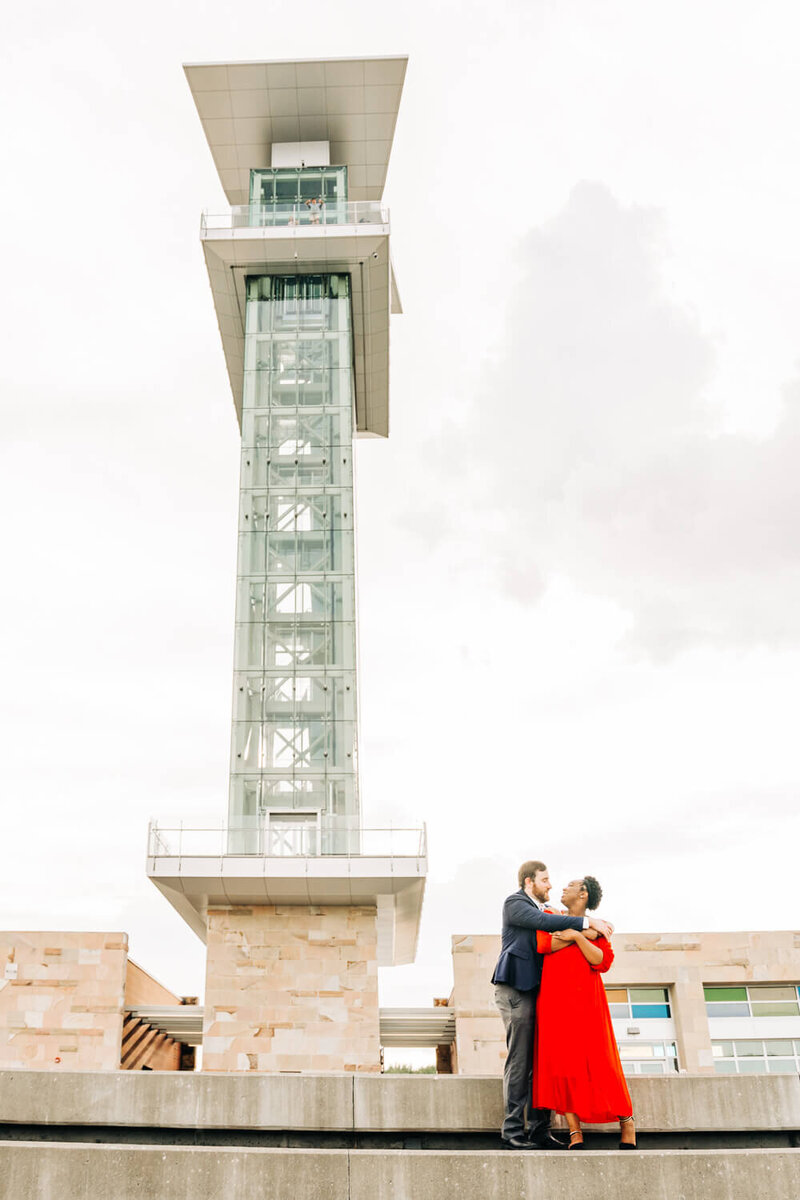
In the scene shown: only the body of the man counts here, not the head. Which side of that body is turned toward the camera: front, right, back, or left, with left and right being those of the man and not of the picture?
right

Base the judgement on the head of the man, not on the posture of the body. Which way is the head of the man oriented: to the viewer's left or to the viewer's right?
to the viewer's right

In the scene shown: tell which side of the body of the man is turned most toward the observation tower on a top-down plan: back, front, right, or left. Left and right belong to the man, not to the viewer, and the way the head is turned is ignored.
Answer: left
